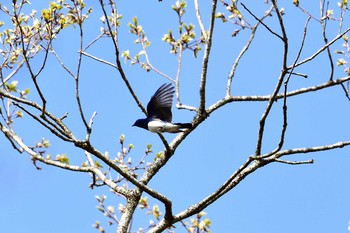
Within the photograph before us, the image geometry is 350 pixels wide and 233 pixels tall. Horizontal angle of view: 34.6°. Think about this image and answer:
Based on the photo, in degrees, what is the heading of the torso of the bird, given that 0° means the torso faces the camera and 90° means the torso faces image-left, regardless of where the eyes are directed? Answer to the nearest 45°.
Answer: approximately 90°
